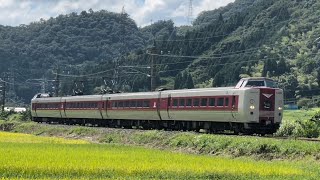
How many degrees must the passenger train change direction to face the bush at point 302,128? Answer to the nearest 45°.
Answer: approximately 45° to its left

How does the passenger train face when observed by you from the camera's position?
facing the viewer and to the right of the viewer
